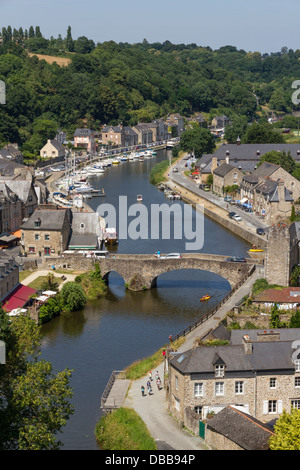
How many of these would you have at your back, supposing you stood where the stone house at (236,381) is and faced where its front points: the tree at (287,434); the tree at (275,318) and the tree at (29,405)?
1

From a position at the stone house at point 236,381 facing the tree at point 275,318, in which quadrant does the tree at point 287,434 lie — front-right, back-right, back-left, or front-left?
back-right

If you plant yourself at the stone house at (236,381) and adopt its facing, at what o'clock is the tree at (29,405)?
The tree is roughly at 2 o'clock from the stone house.

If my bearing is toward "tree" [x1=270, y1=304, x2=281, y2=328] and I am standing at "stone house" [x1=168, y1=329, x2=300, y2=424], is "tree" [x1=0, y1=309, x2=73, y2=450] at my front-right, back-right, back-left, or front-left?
back-left

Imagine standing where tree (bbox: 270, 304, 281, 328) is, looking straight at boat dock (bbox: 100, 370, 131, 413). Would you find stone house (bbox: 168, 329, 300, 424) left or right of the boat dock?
left

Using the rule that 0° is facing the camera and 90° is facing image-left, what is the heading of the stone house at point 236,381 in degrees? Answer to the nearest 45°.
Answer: approximately 0°

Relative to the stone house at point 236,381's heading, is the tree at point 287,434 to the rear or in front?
in front

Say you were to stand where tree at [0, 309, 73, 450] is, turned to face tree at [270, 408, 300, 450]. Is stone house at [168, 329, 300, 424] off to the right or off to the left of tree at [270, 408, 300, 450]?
left

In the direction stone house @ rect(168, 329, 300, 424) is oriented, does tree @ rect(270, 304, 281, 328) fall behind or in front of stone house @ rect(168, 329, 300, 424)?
behind

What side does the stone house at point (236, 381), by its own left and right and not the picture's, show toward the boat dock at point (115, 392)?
right

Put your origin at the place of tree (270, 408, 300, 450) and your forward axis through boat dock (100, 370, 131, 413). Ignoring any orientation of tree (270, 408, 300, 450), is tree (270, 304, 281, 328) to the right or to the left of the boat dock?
right
